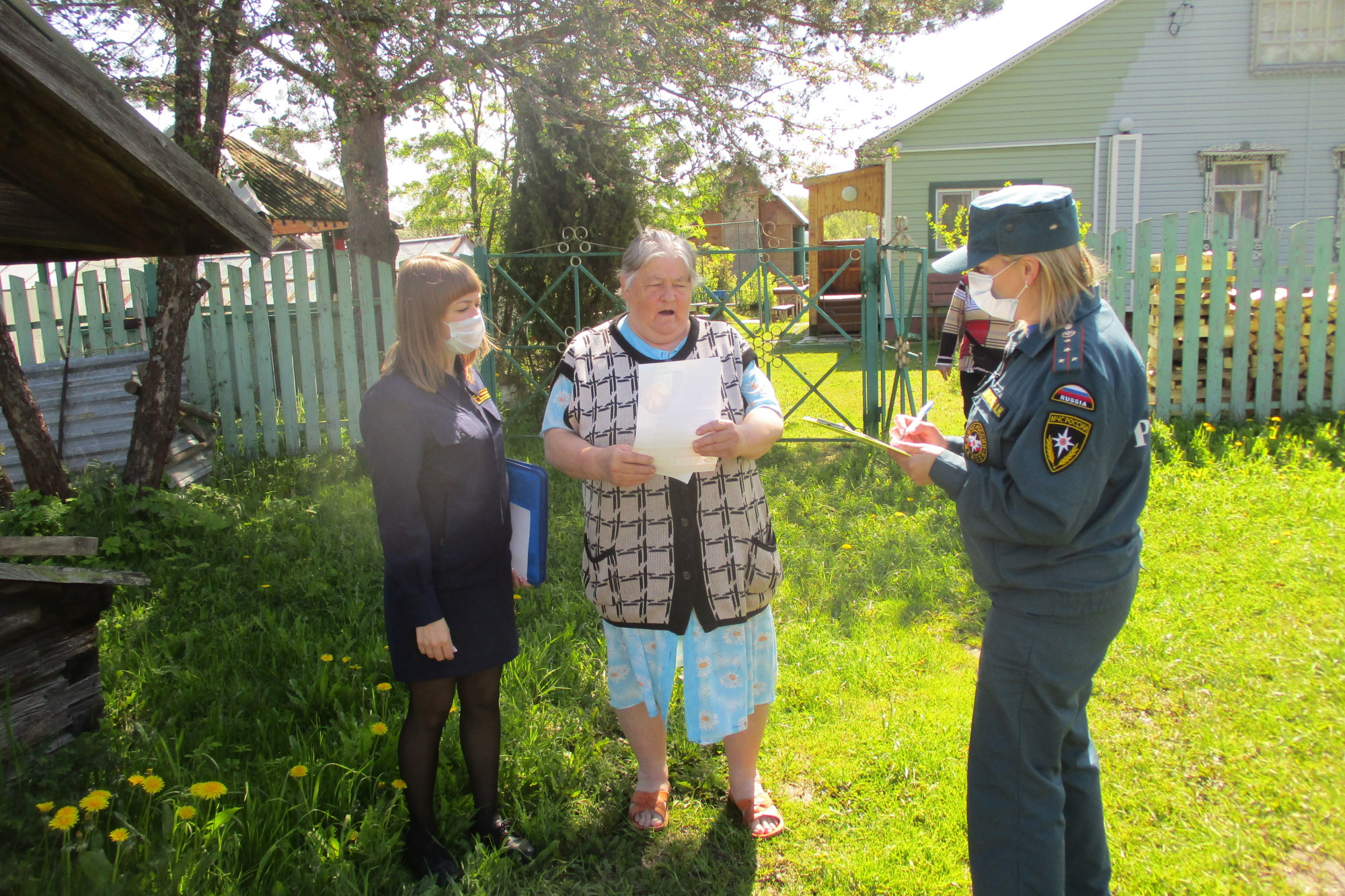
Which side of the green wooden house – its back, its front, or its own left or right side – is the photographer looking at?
front

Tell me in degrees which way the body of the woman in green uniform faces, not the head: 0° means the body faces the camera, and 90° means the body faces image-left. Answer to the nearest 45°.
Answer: approximately 90°

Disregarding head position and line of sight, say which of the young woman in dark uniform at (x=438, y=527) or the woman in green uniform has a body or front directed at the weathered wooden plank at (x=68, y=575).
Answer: the woman in green uniform

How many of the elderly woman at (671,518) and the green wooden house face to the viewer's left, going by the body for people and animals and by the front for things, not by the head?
0

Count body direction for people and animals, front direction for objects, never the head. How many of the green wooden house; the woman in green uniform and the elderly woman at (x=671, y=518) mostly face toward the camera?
2

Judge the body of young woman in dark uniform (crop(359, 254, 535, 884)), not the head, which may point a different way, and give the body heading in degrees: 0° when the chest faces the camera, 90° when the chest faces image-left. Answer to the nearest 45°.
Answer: approximately 315°

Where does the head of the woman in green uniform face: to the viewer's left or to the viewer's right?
to the viewer's left

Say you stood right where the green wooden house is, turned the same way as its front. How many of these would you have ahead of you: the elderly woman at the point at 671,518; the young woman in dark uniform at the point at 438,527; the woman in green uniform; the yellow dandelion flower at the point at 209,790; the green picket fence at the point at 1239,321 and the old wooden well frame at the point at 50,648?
6

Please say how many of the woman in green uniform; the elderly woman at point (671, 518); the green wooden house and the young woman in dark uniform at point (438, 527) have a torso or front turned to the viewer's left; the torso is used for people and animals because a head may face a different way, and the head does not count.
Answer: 1

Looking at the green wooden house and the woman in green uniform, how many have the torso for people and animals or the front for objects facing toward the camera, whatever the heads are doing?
1

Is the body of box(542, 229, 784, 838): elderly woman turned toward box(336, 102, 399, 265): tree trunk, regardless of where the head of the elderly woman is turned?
no

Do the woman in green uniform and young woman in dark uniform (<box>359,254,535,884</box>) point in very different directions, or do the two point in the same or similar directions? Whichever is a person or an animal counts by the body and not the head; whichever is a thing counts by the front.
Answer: very different directions

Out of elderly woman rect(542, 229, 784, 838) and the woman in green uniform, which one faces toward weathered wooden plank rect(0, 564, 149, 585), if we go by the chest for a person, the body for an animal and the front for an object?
the woman in green uniform

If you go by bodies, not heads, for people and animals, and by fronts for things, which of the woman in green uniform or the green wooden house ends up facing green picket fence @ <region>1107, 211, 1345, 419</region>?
the green wooden house

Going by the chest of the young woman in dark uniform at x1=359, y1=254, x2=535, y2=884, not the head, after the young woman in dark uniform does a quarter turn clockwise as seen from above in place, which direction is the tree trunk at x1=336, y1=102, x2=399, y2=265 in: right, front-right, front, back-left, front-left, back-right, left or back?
back-right

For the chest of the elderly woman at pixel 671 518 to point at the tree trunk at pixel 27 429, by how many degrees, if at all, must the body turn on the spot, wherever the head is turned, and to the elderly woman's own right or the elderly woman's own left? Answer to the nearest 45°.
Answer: approximately 135° to the elderly woman's own right

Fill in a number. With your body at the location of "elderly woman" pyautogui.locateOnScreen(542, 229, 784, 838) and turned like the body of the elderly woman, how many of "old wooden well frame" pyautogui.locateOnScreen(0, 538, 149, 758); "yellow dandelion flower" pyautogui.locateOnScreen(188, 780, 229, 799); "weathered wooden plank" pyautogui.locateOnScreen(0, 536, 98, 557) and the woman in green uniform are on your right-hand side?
3

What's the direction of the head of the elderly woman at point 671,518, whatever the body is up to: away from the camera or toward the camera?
toward the camera
